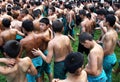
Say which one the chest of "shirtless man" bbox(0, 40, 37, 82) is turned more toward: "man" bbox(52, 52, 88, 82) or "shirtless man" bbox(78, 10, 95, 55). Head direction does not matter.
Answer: the shirtless man

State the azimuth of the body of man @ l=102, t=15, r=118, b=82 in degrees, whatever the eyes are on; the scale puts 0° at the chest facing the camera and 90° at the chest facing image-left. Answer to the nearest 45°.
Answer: approximately 135°

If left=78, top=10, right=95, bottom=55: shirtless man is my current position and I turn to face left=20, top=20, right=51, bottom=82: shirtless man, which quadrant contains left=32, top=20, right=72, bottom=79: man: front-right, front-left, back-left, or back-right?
front-left

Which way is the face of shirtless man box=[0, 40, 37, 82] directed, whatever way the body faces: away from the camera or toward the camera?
away from the camera

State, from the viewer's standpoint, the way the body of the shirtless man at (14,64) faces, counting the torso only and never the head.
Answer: away from the camera

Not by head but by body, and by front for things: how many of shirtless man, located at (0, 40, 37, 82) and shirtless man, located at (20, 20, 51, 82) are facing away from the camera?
2

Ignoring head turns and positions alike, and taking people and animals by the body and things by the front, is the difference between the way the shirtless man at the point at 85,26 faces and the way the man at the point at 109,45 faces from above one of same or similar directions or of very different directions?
same or similar directions

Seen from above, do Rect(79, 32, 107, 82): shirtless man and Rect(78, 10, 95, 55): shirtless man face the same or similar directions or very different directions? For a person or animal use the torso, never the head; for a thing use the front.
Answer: same or similar directions

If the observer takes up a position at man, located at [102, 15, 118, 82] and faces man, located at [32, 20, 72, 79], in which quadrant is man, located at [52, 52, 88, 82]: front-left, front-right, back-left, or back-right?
front-left

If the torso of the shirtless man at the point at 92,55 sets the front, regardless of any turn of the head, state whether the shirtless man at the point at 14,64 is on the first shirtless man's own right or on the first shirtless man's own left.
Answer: on the first shirtless man's own left

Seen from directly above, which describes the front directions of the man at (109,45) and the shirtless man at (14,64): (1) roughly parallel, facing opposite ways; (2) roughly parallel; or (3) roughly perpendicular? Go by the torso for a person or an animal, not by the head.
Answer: roughly parallel

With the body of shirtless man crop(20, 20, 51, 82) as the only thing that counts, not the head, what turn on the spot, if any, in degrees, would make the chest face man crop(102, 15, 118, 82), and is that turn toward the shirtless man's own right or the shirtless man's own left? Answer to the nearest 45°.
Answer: approximately 90° to the shirtless man's own right

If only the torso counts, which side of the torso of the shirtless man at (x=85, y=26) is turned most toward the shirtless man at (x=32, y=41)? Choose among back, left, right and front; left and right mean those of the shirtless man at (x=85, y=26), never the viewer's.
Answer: left

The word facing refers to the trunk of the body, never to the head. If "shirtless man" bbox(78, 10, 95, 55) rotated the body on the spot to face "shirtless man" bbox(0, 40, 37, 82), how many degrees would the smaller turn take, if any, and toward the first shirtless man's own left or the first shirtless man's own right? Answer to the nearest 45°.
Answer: approximately 135° to the first shirtless man's own left
